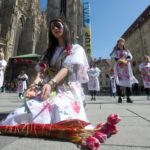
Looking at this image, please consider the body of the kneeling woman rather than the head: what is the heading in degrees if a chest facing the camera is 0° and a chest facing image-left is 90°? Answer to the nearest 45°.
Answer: approximately 45°

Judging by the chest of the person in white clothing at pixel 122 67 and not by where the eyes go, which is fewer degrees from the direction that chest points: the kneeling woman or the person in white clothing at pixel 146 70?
the kneeling woman

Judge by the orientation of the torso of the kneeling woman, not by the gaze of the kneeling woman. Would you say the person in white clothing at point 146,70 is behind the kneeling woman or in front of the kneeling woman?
behind

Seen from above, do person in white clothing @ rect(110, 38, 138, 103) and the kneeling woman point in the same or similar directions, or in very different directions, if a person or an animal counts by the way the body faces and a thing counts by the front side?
same or similar directions

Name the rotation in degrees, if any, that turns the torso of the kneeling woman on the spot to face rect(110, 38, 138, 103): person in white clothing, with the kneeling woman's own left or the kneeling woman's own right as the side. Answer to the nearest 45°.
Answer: approximately 180°

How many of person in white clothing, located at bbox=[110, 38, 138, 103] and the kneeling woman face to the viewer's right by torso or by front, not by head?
0

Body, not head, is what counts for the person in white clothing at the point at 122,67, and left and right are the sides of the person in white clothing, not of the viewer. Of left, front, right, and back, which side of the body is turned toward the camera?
front

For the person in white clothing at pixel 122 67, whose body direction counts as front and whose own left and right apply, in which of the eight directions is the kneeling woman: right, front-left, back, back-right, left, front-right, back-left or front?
front

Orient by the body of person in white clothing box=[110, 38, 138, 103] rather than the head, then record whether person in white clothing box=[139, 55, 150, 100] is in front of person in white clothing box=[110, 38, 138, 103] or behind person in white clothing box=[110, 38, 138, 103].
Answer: behind
